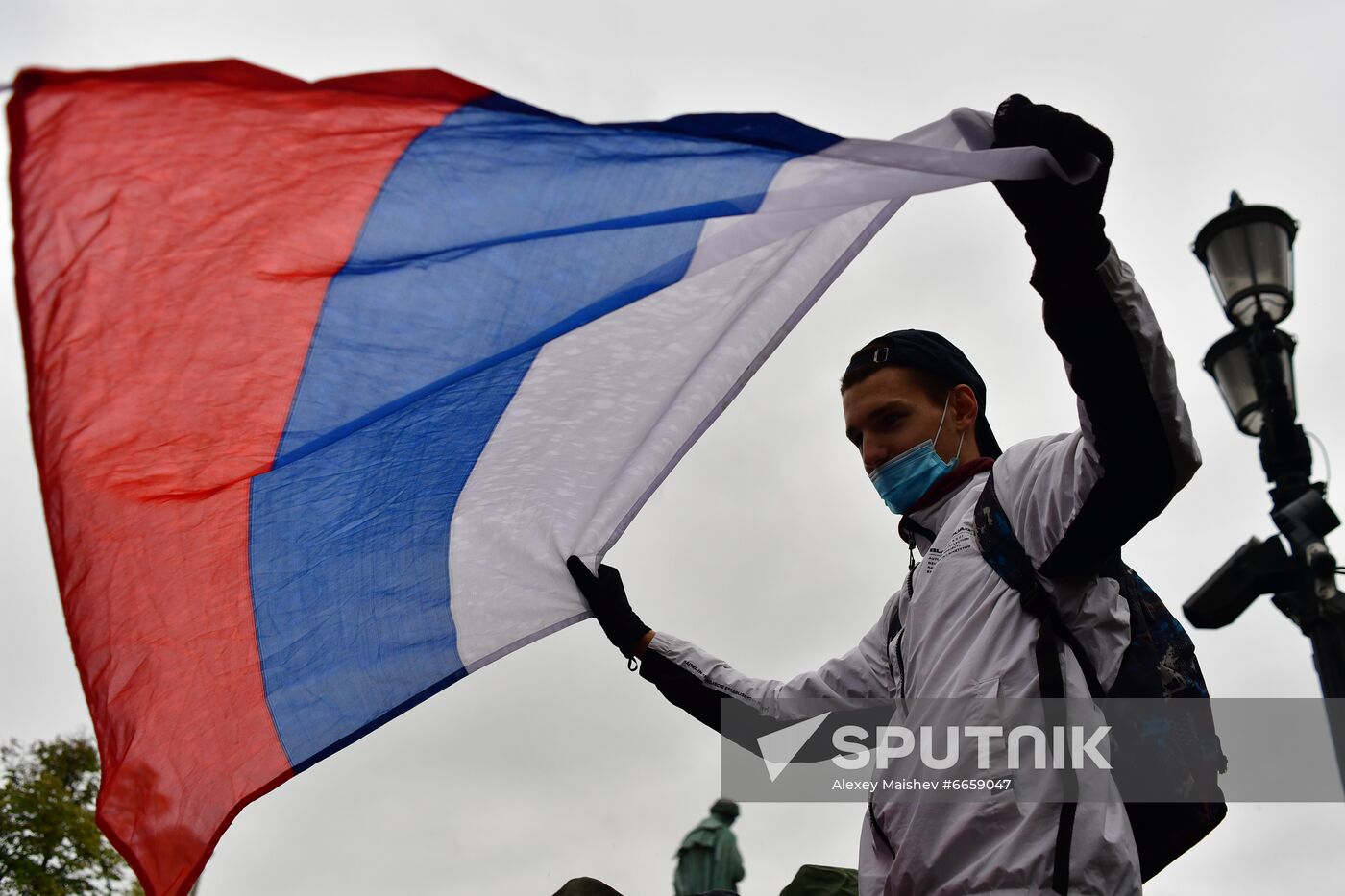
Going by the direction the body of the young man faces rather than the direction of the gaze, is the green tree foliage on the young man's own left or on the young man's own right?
on the young man's own right

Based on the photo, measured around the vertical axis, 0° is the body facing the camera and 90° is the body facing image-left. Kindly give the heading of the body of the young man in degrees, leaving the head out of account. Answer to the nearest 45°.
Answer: approximately 45°

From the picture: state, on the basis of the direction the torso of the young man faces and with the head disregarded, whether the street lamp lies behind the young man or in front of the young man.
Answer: behind
